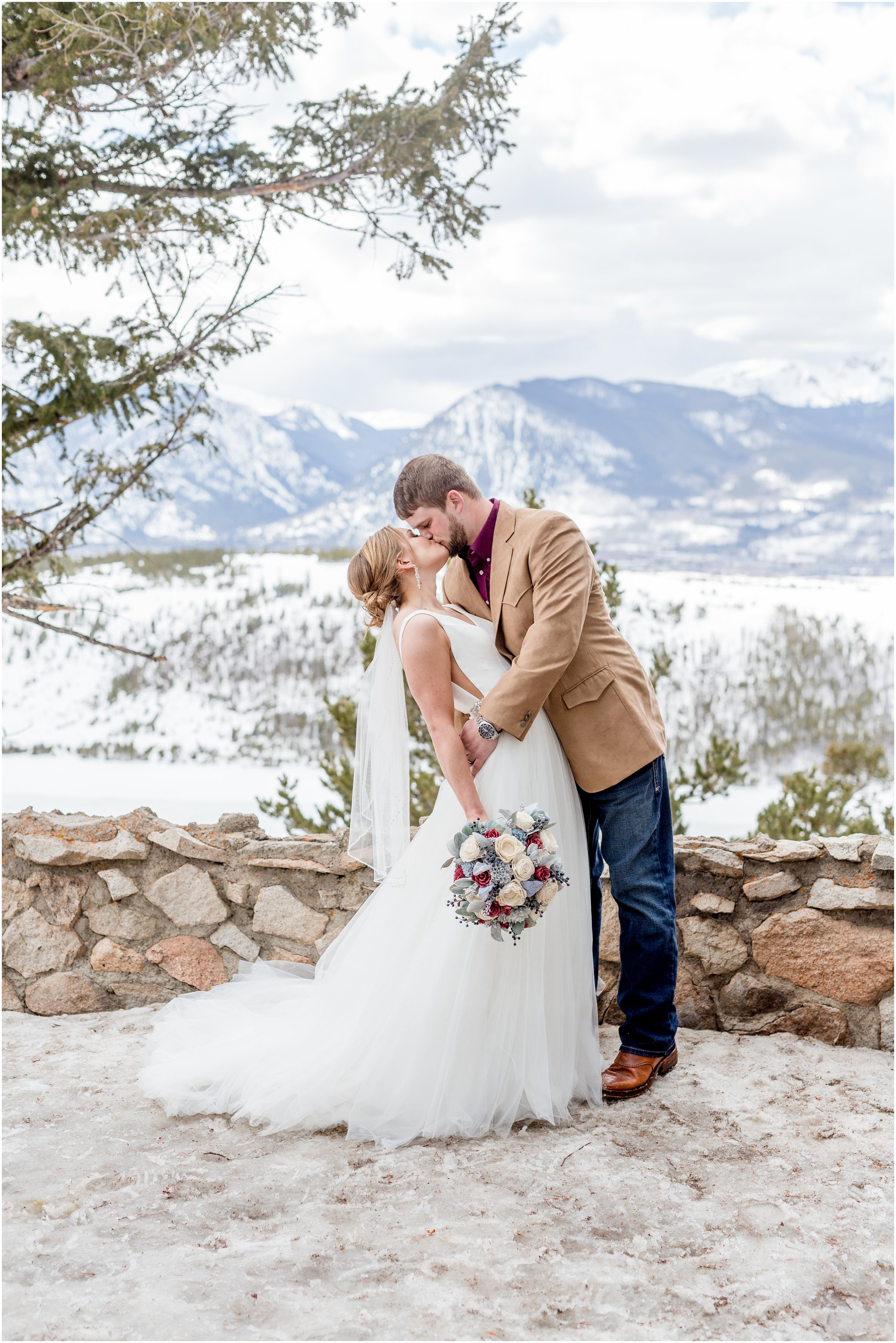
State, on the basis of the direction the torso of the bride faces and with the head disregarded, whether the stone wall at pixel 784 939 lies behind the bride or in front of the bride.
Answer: in front

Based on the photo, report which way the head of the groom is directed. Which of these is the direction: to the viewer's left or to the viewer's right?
to the viewer's left

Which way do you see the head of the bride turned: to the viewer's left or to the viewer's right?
to the viewer's right

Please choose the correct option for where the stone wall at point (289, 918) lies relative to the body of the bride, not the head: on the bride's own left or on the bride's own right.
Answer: on the bride's own left

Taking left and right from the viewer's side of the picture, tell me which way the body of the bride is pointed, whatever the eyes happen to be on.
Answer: facing to the right of the viewer
